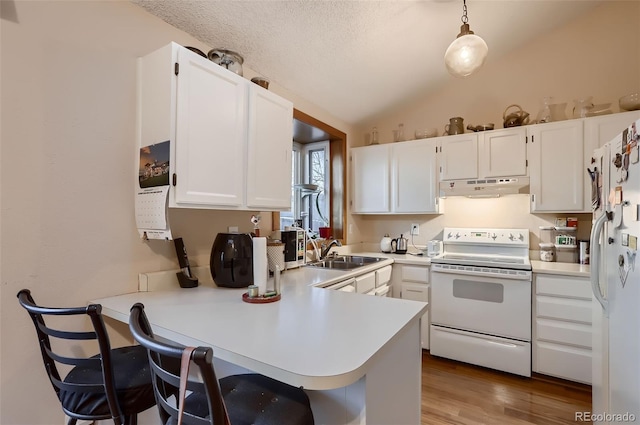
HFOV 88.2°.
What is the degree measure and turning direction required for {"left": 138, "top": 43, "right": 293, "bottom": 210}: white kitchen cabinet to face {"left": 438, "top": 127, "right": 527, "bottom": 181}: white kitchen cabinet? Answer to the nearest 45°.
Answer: approximately 45° to its left

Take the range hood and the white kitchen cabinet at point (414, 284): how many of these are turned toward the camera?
2

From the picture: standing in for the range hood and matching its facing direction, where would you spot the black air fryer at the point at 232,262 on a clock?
The black air fryer is roughly at 1 o'clock from the range hood.

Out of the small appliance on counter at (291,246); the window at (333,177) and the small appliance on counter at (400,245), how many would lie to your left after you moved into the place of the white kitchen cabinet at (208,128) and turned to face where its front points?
3

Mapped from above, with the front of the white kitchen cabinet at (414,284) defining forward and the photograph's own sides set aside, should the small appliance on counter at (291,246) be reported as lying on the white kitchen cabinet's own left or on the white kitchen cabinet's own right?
on the white kitchen cabinet's own right

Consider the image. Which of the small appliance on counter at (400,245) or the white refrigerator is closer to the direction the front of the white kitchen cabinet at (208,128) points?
the white refrigerator

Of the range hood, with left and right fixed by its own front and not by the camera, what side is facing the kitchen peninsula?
front

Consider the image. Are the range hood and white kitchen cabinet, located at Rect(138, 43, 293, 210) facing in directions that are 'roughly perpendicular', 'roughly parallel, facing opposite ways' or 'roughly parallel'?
roughly perpendicular

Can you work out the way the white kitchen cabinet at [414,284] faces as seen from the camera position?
facing the viewer

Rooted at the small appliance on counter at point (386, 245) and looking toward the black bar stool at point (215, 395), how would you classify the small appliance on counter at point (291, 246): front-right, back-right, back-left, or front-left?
front-right

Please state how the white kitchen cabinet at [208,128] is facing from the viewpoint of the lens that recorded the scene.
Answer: facing the viewer and to the right of the viewer

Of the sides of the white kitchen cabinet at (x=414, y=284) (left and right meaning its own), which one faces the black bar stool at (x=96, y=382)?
front

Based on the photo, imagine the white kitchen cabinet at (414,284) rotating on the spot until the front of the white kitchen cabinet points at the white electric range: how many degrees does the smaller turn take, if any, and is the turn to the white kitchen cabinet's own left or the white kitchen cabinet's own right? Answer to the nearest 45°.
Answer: approximately 90° to the white kitchen cabinet's own left

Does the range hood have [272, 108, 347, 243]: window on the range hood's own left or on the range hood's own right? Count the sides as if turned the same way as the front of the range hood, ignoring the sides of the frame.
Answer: on the range hood's own right
